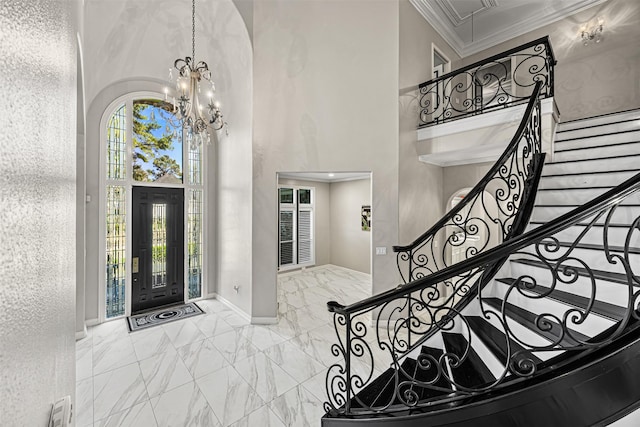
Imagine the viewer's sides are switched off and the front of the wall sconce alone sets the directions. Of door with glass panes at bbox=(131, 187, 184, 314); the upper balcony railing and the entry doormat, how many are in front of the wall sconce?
3

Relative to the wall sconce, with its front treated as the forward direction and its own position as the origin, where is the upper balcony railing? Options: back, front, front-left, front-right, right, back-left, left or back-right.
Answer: front

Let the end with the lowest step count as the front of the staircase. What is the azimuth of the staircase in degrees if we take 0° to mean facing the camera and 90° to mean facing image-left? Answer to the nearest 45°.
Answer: approximately 45°

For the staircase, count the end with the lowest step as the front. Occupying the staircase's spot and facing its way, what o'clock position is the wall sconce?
The wall sconce is roughly at 5 o'clock from the staircase.

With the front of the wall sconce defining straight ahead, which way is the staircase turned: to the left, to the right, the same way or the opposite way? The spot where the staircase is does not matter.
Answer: the same way

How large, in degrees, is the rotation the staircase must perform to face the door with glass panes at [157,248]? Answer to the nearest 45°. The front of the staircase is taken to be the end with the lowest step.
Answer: approximately 45° to its right

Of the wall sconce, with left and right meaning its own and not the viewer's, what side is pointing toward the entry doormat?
front

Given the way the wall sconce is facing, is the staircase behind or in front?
in front

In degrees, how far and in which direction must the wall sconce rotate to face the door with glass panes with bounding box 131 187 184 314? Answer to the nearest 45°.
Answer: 0° — it already faces it

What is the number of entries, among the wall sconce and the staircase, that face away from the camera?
0

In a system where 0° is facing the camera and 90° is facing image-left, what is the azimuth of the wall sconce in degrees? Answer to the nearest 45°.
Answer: approximately 45°

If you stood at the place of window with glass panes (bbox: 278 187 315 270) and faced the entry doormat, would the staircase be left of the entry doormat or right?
left
